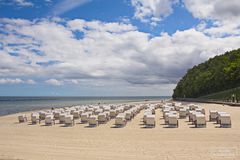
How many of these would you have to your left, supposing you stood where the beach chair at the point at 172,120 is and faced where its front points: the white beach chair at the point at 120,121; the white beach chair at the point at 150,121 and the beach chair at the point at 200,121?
2

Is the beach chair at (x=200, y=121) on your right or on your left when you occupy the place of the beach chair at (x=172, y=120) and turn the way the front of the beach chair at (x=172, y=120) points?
on your right

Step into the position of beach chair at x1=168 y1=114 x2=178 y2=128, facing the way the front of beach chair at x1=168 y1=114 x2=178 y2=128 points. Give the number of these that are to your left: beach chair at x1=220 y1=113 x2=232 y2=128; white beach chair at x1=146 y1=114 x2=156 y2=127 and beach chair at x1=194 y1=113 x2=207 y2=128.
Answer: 1

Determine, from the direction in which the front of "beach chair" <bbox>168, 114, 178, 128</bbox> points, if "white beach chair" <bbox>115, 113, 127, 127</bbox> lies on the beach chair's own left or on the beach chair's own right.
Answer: on the beach chair's own left

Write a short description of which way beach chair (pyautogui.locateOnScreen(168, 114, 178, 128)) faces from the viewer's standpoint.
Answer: facing away from the viewer

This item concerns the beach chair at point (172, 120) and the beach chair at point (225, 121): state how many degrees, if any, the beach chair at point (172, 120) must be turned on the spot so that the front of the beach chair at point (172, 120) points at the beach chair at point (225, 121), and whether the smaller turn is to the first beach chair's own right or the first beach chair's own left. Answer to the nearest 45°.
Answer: approximately 90° to the first beach chair's own right

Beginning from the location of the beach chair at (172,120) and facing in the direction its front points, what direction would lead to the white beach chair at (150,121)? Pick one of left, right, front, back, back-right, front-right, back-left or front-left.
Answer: left
